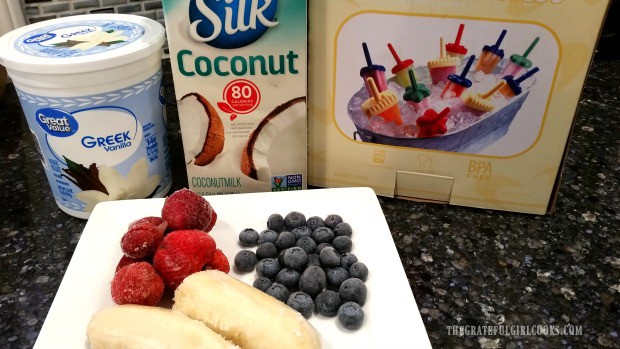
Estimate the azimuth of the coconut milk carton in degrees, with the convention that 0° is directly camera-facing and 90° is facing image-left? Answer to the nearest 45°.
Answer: approximately 0°
